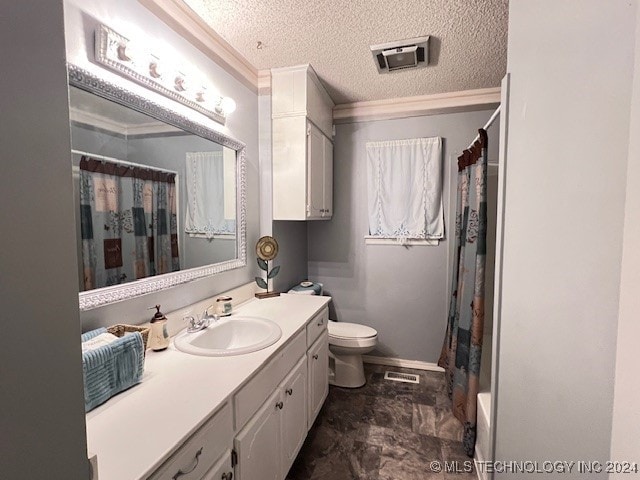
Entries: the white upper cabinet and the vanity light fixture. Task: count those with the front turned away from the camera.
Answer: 0

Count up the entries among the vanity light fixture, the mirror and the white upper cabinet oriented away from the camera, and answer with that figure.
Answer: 0

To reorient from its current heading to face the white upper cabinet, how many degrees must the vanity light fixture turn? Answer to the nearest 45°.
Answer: approximately 90° to its left

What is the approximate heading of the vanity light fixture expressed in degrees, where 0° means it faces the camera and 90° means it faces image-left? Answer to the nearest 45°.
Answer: approximately 315°

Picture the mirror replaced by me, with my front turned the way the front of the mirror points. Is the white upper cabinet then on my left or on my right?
on my left

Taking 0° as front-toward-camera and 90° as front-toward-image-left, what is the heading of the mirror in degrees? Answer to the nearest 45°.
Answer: approximately 315°

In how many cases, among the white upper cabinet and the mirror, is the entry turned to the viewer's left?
0

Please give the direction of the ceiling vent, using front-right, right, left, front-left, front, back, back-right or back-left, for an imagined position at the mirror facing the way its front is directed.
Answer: front-left
